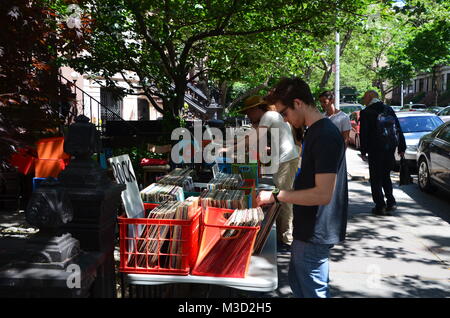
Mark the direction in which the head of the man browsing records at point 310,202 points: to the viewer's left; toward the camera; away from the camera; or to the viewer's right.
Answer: to the viewer's left

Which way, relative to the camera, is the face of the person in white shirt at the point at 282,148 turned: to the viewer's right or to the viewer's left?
to the viewer's left

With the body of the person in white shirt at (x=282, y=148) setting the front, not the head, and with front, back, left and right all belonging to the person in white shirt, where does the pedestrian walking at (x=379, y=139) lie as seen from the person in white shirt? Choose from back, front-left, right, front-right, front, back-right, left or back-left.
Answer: back-right

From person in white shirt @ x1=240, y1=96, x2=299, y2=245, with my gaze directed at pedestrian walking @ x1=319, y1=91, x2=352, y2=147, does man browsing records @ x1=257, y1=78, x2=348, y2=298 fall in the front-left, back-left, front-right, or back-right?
back-right

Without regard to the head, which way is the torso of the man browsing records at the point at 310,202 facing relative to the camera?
to the viewer's left

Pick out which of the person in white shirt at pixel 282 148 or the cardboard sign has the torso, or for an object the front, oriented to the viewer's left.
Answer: the person in white shirt

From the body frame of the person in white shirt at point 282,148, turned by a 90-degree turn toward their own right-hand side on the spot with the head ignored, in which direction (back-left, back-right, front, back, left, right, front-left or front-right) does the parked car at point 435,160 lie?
front-right

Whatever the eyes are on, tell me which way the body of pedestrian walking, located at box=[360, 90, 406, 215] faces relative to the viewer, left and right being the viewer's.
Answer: facing away from the viewer and to the left of the viewer

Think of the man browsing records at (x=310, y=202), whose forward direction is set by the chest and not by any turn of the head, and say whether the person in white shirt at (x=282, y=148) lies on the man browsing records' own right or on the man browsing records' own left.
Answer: on the man browsing records' own right

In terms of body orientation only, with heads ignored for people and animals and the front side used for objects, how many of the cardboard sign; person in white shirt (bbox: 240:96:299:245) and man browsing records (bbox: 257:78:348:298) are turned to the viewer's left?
2

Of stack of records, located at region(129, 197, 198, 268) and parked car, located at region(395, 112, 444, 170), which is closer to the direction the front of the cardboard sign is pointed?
the stack of records

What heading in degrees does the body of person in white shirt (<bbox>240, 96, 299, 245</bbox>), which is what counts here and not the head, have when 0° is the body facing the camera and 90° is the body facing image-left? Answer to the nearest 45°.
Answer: approximately 90°
